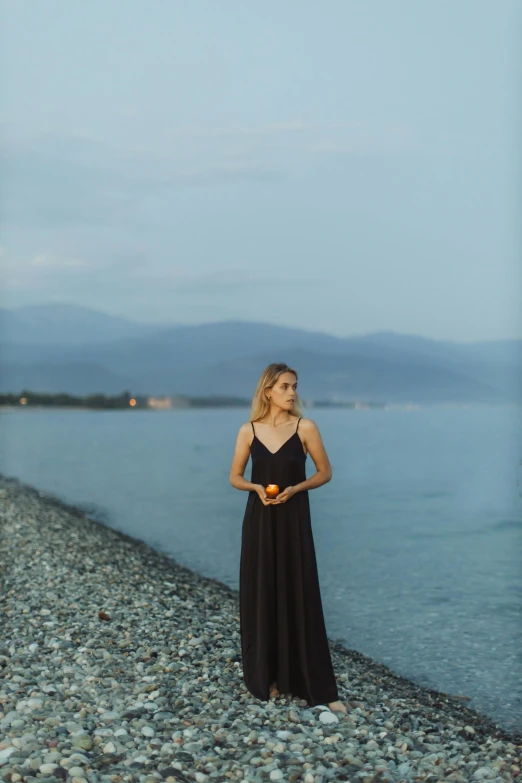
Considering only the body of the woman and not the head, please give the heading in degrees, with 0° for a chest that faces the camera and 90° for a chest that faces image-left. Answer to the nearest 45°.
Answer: approximately 0°
